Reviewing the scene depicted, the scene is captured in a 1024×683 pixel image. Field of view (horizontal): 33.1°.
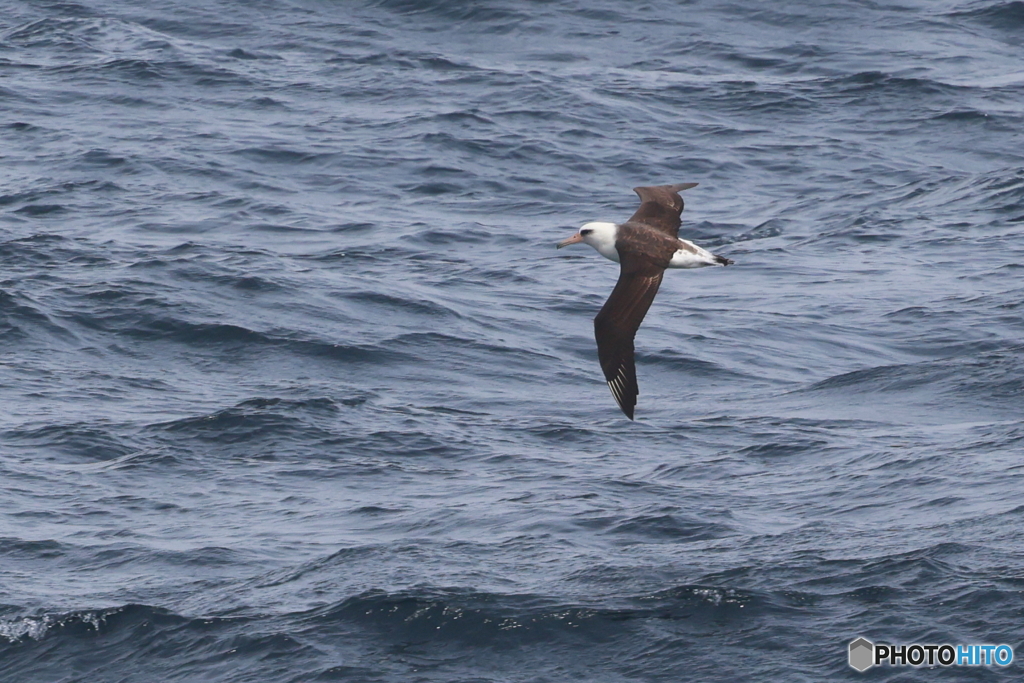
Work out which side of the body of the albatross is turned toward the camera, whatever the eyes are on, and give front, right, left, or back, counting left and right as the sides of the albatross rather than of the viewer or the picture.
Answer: left
